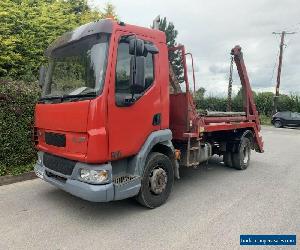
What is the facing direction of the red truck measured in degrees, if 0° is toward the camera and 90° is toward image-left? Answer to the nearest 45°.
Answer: approximately 45°

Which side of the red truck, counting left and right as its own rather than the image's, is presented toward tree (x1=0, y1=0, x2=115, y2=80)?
right
